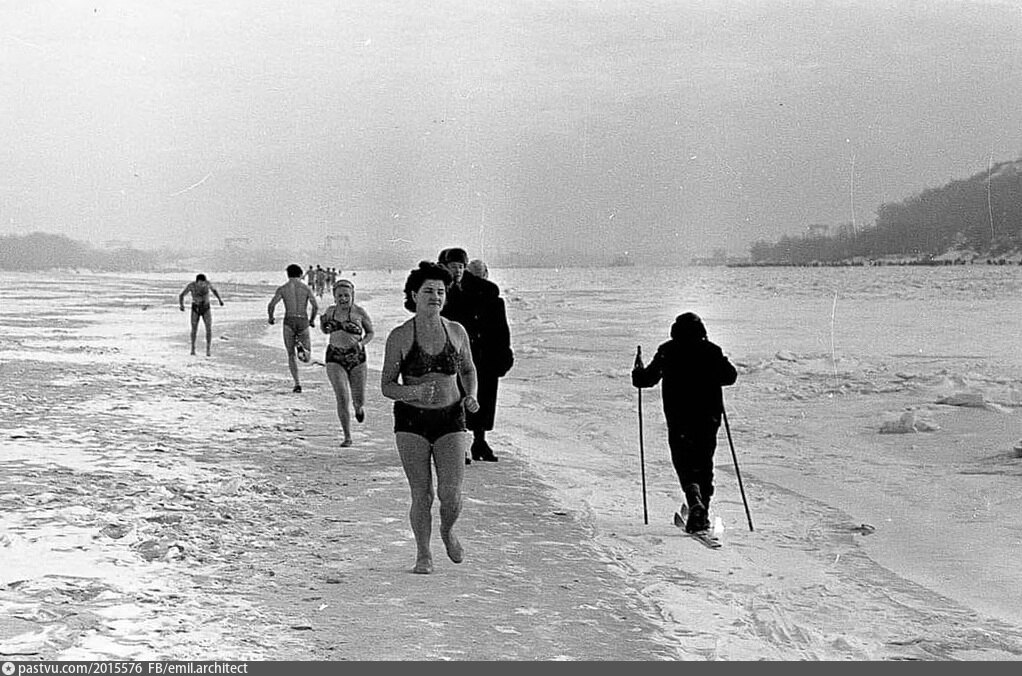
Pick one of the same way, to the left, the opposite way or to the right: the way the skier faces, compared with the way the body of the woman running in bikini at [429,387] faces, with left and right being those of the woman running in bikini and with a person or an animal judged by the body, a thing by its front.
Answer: the opposite way

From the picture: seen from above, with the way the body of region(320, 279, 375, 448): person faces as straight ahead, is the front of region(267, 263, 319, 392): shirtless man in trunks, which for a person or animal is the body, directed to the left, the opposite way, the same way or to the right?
the opposite way

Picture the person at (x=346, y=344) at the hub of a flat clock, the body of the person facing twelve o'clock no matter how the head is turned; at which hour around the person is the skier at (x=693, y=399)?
The skier is roughly at 11 o'clock from the person.

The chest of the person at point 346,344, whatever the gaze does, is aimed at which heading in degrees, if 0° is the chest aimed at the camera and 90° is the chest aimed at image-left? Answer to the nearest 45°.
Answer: approximately 0°

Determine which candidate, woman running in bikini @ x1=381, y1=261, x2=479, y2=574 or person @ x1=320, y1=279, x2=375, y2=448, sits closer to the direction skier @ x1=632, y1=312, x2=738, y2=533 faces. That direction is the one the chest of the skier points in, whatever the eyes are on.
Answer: the person

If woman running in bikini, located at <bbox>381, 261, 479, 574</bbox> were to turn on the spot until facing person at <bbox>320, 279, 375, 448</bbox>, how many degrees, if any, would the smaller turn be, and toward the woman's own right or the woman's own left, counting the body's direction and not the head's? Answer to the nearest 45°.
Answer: approximately 180°

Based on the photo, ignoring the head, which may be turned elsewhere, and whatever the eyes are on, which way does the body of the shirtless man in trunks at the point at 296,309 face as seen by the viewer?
away from the camera

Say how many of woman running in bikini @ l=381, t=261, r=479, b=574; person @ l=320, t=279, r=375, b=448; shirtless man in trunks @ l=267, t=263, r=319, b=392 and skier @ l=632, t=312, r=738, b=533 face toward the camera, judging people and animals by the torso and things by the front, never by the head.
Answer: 2

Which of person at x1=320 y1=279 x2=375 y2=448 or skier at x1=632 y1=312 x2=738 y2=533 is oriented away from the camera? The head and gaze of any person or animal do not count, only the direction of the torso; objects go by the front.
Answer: the skier

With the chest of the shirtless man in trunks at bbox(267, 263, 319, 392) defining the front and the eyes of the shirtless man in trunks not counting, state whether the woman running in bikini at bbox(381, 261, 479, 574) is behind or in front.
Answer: behind

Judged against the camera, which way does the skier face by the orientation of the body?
away from the camera
